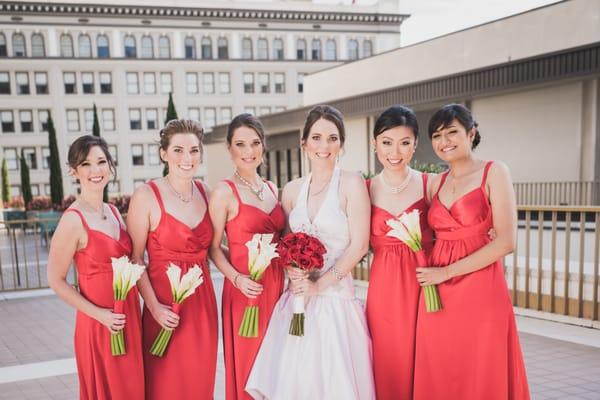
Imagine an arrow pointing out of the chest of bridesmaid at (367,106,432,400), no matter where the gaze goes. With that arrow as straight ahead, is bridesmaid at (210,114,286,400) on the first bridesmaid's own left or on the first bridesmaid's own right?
on the first bridesmaid's own right

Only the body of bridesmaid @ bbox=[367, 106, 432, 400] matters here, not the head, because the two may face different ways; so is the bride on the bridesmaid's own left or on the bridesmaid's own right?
on the bridesmaid's own right

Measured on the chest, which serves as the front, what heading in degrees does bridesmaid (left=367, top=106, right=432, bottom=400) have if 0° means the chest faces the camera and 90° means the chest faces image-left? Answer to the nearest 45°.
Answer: approximately 0°

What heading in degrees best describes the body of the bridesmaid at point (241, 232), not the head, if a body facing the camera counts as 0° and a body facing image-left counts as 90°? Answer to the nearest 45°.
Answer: approximately 315°

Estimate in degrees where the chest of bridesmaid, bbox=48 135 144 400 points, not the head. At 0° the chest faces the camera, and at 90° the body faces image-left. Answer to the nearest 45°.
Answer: approximately 315°

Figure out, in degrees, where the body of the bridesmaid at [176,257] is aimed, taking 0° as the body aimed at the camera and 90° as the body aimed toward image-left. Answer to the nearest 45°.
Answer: approximately 315°
